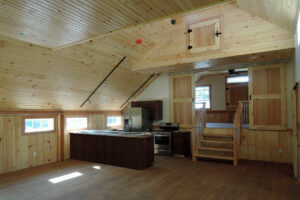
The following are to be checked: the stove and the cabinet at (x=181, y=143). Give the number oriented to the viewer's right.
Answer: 0

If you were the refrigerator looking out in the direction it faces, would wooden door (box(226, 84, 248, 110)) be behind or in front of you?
behind

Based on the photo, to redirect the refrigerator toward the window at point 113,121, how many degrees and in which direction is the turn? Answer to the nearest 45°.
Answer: approximately 90° to its right

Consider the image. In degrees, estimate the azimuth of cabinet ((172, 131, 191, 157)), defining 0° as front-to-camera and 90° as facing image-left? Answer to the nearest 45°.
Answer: approximately 45°

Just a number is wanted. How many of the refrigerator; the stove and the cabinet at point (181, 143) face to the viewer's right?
0

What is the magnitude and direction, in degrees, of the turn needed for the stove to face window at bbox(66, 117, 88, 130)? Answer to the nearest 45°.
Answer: approximately 45° to its right

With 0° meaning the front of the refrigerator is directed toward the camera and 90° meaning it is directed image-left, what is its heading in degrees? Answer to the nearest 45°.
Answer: approximately 45°

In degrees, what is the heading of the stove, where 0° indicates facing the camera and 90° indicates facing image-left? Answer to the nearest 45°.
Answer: approximately 45°

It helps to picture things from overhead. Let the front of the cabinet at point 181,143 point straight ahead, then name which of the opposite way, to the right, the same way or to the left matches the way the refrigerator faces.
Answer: the same way

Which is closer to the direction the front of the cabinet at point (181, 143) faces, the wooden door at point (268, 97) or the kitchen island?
the kitchen island

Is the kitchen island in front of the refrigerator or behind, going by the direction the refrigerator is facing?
in front
